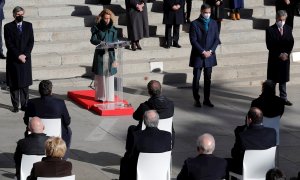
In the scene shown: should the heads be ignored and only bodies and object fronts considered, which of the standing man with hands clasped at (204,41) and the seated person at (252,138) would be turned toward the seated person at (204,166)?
the standing man with hands clasped

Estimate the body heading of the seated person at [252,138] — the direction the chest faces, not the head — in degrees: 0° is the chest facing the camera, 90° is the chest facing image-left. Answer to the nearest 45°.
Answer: approximately 135°

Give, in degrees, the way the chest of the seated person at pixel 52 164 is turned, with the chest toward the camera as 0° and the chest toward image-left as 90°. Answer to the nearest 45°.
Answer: approximately 180°

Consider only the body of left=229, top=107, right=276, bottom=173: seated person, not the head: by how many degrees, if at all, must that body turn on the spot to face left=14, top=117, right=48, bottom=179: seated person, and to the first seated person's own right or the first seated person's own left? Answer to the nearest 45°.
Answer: approximately 45° to the first seated person's own left

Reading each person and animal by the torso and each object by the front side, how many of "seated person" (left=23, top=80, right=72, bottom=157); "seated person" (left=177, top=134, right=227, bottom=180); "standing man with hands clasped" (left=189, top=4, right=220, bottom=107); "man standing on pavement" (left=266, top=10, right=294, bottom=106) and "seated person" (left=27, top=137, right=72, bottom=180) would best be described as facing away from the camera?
3

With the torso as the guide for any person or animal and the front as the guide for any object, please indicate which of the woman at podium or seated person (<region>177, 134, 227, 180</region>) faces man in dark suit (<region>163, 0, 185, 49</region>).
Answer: the seated person

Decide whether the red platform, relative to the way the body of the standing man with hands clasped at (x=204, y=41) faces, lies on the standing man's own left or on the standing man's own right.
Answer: on the standing man's own right

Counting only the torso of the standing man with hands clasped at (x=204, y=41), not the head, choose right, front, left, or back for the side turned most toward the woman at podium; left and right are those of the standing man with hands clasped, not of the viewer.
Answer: right

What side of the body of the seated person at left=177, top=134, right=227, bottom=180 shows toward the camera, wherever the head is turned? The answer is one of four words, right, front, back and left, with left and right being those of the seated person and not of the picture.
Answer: back

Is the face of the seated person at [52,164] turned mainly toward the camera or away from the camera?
away from the camera
